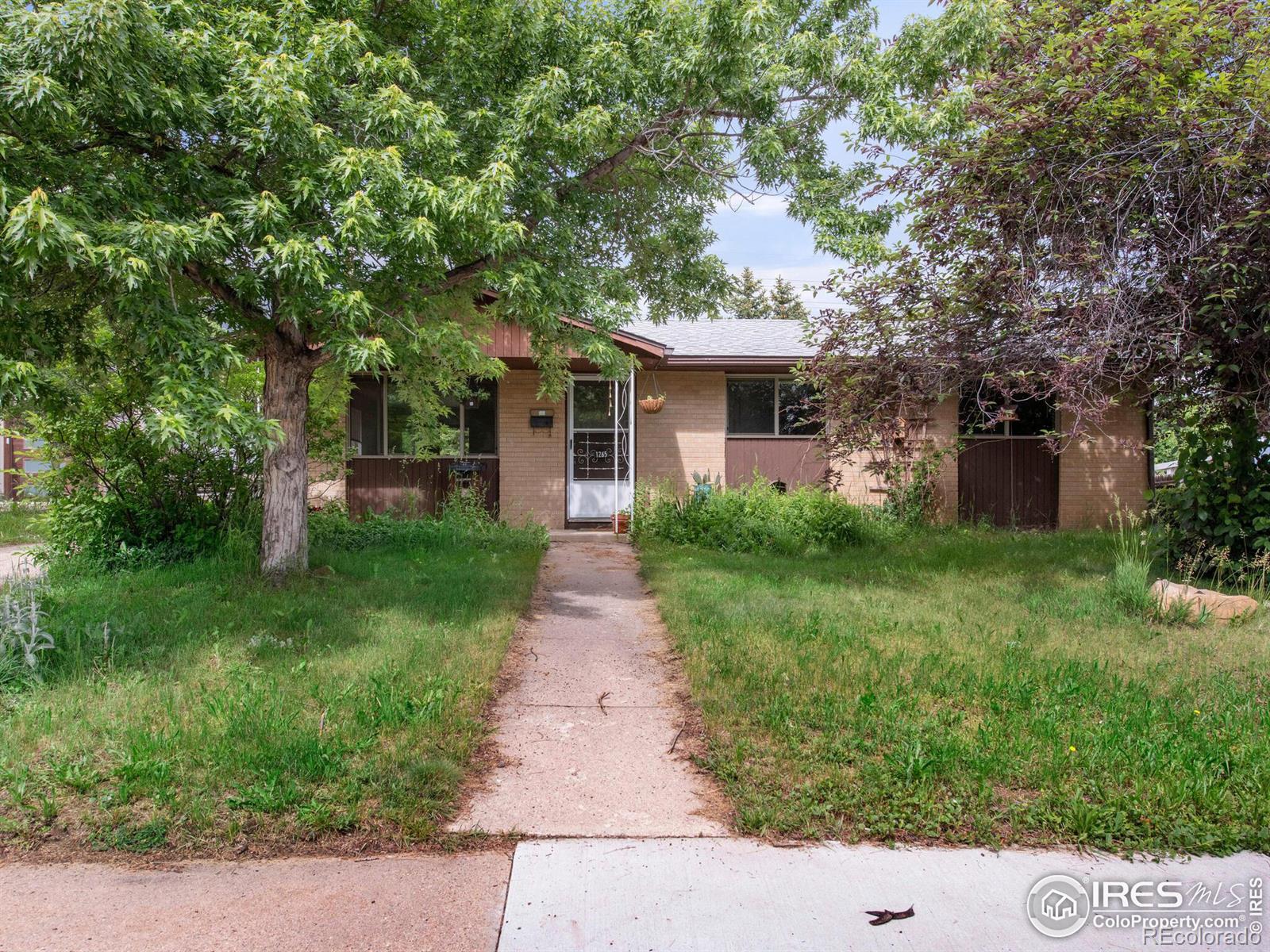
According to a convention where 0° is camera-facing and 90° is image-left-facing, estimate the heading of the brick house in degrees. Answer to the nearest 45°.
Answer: approximately 0°

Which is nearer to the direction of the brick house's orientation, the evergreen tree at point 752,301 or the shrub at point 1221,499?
the shrub

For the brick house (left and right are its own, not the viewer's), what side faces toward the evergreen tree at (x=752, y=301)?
back

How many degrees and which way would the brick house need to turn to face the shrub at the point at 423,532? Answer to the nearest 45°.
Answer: approximately 45° to its right

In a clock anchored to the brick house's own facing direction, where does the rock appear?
The rock is roughly at 11 o'clock from the brick house.

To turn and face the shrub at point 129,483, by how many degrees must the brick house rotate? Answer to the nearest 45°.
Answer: approximately 45° to its right

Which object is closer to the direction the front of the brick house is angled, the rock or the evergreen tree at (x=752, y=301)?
the rock
